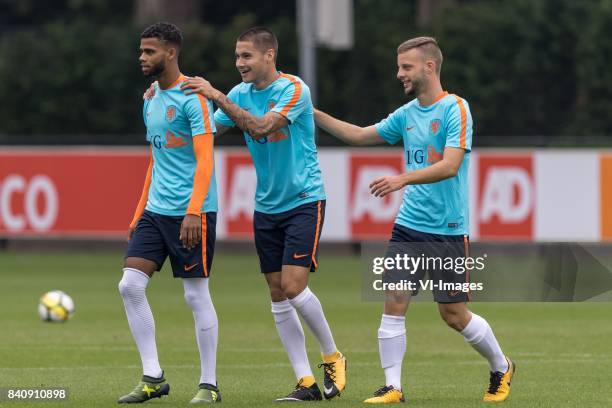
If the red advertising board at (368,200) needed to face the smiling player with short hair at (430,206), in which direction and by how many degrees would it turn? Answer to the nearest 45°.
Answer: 0° — it already faces them

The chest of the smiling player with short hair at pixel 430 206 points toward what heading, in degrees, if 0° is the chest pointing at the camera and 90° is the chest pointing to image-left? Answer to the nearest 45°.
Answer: approximately 45°

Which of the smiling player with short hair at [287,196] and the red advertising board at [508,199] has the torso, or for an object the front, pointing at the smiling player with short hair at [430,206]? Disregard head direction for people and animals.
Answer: the red advertising board

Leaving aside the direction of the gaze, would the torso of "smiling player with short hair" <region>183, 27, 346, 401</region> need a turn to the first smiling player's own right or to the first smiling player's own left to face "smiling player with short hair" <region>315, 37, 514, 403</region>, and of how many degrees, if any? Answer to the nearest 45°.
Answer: approximately 135° to the first smiling player's own left

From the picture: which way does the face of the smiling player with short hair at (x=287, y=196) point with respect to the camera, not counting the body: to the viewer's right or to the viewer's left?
to the viewer's left

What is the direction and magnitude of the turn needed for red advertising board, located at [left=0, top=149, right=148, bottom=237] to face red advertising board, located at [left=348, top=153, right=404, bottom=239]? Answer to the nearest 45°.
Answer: approximately 90° to its left

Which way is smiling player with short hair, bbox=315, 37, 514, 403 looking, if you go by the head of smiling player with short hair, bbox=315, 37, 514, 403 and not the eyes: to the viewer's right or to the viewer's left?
to the viewer's left

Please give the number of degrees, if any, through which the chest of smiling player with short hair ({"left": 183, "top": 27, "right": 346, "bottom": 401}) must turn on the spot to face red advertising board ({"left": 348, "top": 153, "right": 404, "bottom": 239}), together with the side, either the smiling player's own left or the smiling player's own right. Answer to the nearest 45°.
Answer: approximately 135° to the smiling player's own right

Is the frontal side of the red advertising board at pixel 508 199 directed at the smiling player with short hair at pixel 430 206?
yes
